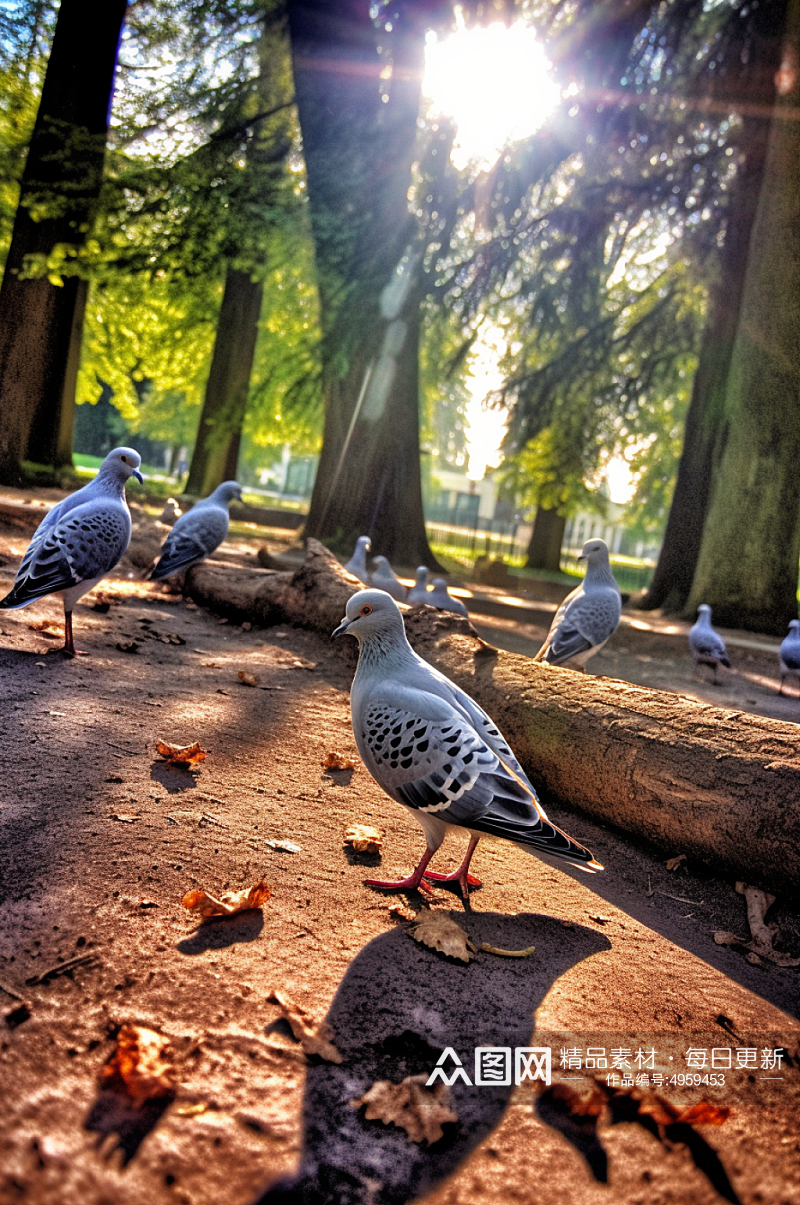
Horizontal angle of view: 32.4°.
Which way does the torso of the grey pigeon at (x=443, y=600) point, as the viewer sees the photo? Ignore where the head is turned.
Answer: to the viewer's left

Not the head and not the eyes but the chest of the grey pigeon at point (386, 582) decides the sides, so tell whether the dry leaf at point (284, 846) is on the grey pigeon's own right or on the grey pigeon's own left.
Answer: on the grey pigeon's own left

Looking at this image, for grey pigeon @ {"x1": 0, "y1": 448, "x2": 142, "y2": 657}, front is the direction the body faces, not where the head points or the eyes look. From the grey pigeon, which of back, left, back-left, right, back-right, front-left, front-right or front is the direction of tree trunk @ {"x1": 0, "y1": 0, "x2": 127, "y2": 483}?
left

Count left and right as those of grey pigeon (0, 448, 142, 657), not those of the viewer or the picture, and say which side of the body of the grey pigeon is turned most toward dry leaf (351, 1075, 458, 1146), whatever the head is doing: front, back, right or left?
right

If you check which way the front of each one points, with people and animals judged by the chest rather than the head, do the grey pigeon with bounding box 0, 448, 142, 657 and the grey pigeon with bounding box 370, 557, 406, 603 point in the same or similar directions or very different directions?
very different directions

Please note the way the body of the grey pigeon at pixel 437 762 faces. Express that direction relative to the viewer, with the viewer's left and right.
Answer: facing to the left of the viewer

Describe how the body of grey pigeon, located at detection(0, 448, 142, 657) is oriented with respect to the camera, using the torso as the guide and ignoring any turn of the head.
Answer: to the viewer's right

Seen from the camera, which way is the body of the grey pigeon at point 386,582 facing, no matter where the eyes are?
to the viewer's left

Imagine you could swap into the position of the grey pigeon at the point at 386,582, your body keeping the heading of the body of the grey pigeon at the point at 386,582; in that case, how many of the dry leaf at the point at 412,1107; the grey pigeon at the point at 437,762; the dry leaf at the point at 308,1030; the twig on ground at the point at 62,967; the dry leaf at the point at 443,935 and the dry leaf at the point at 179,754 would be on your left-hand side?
6

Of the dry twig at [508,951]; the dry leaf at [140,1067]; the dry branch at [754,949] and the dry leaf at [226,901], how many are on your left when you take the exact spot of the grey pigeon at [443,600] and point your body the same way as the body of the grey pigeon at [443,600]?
4

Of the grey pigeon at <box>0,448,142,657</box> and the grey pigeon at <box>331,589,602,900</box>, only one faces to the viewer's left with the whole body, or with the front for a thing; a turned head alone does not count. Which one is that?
the grey pigeon at <box>331,589,602,900</box>
